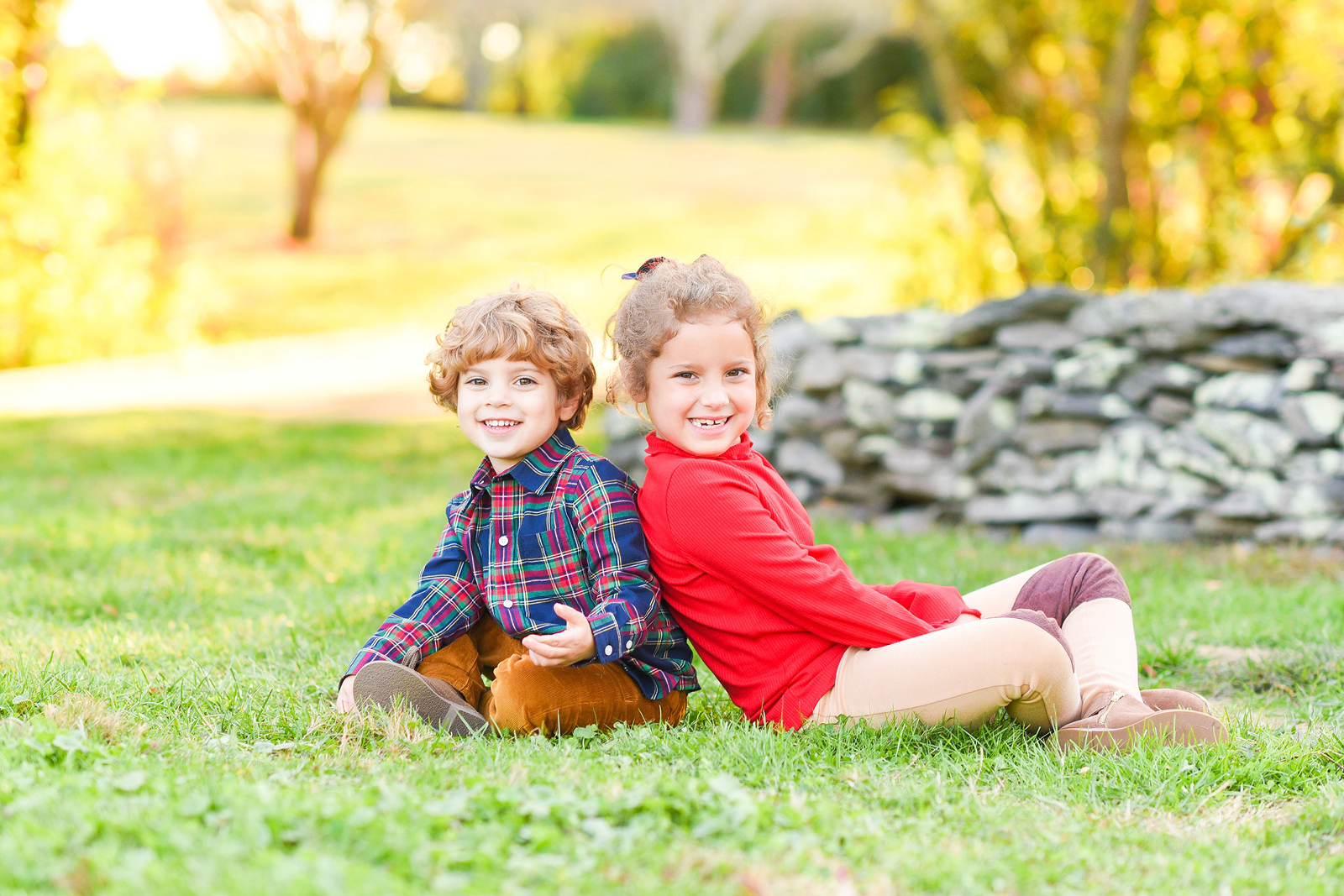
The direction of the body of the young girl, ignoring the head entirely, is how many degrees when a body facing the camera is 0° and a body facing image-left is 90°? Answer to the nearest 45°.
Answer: approximately 270°

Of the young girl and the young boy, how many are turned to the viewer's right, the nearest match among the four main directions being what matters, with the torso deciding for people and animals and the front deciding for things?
1

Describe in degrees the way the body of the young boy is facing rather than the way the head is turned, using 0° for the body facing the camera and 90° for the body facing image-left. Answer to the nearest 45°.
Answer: approximately 45°

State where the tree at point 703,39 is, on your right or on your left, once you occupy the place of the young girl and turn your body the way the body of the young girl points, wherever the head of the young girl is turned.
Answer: on your left

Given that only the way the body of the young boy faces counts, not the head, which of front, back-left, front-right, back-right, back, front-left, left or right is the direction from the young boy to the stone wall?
back

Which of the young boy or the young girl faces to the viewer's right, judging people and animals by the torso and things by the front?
the young girl

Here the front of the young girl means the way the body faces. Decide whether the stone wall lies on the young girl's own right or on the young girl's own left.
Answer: on the young girl's own left

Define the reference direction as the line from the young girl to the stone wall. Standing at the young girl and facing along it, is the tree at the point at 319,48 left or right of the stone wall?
left

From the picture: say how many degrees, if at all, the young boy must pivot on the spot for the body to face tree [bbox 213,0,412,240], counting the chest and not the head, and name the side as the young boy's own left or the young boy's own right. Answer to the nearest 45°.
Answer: approximately 135° to the young boy's own right

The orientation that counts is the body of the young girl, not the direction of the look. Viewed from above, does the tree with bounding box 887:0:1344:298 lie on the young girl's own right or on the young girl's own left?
on the young girl's own left

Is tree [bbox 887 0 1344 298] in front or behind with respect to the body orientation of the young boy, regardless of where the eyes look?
behind
